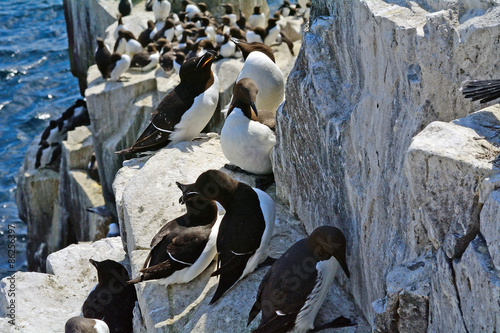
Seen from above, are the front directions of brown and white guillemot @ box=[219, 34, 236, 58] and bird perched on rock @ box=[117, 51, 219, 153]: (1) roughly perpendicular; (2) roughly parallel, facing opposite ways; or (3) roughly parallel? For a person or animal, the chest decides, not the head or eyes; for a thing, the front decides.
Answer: roughly perpendicular

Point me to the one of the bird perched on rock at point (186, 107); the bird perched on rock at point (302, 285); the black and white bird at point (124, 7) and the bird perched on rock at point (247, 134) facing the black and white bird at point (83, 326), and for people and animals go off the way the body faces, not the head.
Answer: the bird perched on rock at point (247, 134)

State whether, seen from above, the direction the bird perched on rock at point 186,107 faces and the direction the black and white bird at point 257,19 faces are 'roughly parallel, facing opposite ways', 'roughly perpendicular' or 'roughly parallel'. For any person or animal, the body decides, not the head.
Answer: roughly perpendicular

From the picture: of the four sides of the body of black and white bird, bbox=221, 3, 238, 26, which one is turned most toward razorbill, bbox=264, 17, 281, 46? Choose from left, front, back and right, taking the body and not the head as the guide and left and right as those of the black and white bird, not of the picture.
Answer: left

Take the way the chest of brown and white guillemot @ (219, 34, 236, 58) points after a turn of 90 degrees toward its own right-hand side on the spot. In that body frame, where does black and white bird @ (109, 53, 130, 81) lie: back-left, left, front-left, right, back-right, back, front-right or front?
front

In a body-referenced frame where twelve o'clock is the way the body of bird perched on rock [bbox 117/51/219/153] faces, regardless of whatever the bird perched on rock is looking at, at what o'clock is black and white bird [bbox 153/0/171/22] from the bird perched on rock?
The black and white bird is roughly at 9 o'clock from the bird perched on rock.

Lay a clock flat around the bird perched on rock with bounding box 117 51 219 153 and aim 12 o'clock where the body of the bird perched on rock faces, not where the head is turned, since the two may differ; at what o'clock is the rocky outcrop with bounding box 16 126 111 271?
The rocky outcrop is roughly at 8 o'clock from the bird perched on rock.

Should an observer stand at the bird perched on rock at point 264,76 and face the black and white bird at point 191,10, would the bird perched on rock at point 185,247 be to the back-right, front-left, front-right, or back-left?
back-left

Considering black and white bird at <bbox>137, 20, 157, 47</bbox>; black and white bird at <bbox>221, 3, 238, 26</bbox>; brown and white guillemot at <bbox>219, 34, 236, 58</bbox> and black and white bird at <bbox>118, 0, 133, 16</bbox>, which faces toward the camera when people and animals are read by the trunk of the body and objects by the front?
the brown and white guillemot

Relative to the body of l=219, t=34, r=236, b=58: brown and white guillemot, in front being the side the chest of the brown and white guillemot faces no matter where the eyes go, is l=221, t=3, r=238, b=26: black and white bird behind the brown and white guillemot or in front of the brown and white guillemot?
behind
